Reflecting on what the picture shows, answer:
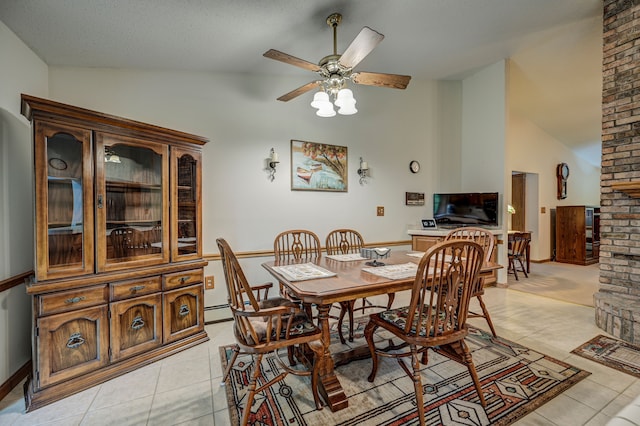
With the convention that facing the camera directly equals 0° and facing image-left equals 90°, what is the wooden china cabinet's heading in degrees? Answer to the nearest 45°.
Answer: approximately 315°

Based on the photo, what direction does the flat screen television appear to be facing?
toward the camera

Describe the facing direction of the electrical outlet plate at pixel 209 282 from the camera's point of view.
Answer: facing the viewer

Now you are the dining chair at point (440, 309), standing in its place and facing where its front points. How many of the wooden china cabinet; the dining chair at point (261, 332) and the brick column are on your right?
1

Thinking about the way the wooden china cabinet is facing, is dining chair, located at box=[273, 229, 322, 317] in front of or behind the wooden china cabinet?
in front

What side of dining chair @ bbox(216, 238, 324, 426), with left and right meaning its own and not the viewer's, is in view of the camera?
right

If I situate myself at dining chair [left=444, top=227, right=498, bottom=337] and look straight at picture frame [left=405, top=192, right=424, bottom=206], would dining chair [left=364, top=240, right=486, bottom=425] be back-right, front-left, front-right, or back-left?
back-left

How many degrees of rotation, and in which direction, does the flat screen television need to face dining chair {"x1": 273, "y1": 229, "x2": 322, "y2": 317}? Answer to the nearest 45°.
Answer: approximately 45° to its right

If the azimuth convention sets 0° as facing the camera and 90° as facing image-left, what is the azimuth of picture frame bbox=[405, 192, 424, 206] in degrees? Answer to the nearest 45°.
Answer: approximately 0°

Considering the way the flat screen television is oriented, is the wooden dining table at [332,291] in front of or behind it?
in front

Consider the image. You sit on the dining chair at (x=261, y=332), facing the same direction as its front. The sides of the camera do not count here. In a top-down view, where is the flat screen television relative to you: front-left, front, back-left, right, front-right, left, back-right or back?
front-left

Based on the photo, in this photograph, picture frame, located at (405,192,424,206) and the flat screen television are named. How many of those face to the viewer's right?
0

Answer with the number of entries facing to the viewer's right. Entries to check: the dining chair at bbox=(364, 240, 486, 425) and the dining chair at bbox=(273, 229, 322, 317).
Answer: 0

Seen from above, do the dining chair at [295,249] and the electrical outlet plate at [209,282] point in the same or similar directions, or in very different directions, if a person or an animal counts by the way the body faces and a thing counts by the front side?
same or similar directions

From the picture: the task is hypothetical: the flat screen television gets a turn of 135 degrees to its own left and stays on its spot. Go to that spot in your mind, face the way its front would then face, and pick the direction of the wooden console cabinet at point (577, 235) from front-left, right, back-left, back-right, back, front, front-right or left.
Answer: front

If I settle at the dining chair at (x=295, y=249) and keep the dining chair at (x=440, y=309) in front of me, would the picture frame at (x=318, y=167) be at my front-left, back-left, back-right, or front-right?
back-left

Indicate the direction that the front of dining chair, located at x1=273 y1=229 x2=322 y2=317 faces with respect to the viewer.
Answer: facing the viewer

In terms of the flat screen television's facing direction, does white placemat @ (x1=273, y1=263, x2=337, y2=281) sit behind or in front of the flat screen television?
in front

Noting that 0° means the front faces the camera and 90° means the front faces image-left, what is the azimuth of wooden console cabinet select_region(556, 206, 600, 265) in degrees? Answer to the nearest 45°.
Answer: approximately 315°

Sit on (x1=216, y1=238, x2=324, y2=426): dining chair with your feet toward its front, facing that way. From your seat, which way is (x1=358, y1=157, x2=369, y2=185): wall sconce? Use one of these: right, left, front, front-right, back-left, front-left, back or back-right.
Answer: front-left
